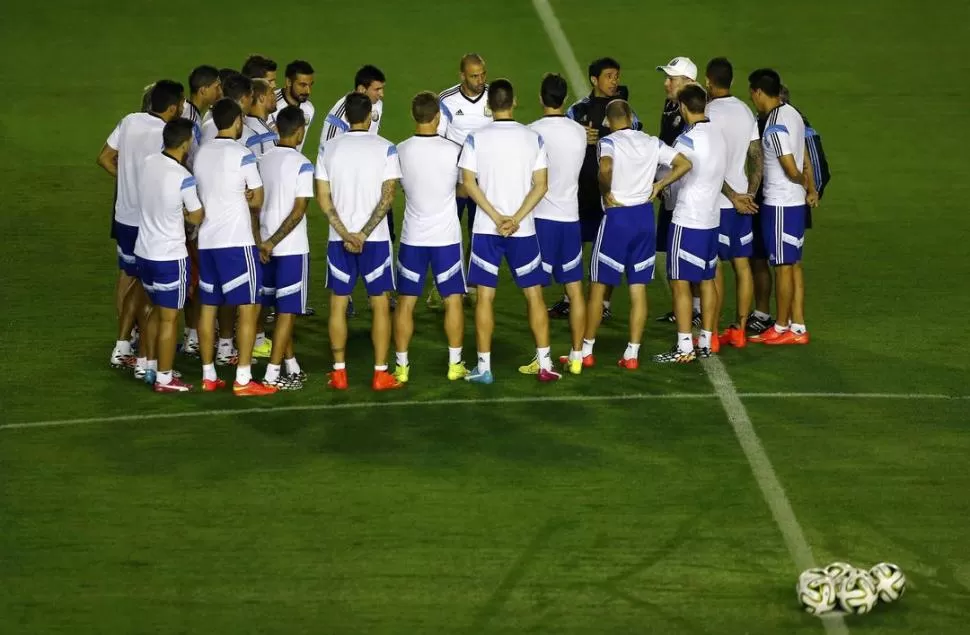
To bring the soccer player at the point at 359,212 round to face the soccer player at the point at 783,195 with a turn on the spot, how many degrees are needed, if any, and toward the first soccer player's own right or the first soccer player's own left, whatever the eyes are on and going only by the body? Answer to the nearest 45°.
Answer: approximately 90° to the first soccer player's own right

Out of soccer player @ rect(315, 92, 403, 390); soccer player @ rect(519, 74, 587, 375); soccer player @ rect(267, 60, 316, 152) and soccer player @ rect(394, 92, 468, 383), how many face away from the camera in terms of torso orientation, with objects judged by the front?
3

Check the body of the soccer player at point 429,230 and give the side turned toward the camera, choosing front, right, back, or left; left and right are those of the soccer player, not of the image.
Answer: back

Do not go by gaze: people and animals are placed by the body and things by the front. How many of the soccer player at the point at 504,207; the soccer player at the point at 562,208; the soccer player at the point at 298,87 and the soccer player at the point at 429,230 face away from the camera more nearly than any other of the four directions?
3

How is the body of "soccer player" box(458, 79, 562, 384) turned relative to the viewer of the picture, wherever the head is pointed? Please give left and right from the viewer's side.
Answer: facing away from the viewer

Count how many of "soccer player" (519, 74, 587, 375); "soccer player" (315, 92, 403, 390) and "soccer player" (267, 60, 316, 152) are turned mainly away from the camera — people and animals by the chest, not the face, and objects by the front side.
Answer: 2

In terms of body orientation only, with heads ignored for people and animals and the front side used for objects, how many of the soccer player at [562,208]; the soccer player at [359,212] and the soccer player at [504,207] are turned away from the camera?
3

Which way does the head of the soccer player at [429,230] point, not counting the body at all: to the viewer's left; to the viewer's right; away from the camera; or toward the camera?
away from the camera

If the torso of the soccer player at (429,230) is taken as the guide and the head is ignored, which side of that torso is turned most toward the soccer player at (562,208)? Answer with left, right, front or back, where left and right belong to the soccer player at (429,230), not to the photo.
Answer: right

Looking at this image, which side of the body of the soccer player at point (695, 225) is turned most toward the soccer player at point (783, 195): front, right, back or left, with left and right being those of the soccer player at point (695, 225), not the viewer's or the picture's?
right

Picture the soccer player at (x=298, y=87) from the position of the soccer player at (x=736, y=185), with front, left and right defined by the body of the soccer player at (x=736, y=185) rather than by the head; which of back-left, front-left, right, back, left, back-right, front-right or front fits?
front-left

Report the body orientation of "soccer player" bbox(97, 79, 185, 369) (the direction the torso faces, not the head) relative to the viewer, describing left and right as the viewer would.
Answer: facing away from the viewer and to the right of the viewer

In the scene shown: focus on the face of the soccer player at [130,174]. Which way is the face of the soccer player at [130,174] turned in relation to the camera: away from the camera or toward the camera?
away from the camera

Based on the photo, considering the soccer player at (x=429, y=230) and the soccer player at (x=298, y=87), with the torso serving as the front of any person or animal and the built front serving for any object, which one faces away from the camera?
the soccer player at (x=429, y=230)

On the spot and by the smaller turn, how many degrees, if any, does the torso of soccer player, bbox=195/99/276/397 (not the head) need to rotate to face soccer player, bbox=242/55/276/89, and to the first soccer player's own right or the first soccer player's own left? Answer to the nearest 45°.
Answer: approximately 45° to the first soccer player's own left
